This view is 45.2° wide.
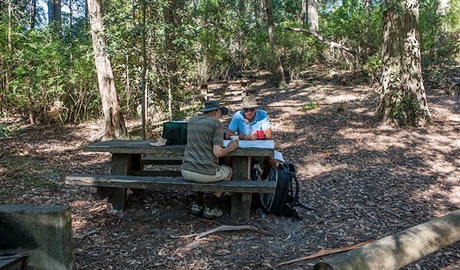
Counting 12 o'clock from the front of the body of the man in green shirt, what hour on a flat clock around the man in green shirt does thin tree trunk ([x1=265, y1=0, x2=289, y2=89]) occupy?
The thin tree trunk is roughly at 11 o'clock from the man in green shirt.

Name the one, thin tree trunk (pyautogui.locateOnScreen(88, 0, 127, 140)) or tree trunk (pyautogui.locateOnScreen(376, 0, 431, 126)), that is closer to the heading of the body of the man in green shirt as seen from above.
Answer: the tree trunk

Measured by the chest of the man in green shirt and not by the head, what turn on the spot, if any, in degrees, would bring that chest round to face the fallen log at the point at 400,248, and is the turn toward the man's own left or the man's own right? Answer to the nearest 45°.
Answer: approximately 90° to the man's own right

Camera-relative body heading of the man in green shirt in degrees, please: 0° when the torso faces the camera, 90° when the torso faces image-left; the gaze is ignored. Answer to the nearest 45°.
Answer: approximately 225°

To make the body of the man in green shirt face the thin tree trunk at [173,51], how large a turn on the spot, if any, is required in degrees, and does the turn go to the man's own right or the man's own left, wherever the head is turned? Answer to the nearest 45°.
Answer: approximately 45° to the man's own left
